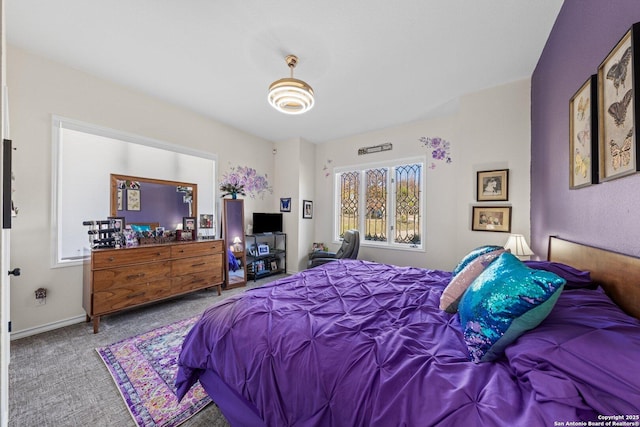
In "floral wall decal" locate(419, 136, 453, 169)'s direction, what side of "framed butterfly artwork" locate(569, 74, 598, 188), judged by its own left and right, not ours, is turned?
right

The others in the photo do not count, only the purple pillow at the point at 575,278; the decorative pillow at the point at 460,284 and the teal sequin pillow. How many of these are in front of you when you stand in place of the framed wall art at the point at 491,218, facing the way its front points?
3

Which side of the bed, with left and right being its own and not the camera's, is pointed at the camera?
left

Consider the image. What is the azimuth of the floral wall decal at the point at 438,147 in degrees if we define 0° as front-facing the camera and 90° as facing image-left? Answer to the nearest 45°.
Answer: approximately 0°

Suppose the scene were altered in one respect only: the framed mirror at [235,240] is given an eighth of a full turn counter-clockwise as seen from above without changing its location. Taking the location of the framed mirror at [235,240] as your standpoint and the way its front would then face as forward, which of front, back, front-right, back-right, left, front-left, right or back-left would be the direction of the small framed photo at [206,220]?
back

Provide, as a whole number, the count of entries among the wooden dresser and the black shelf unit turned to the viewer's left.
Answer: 0

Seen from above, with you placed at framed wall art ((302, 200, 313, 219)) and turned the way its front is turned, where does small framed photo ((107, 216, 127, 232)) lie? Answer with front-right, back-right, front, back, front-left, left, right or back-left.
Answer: right

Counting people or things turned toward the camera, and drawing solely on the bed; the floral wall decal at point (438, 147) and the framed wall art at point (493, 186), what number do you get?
2

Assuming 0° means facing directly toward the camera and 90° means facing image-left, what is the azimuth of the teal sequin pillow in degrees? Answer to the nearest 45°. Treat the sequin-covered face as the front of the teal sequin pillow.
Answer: approximately 45°

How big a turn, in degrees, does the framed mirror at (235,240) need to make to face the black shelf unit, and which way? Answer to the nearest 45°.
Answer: approximately 90° to its left
